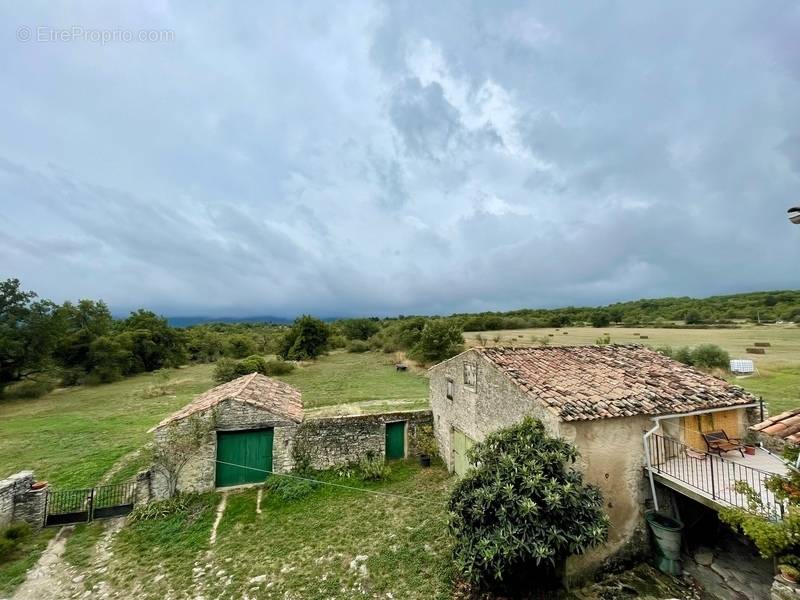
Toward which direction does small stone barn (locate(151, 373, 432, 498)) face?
toward the camera

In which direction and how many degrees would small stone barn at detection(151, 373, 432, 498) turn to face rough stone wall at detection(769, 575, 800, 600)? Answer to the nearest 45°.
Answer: approximately 45° to its left

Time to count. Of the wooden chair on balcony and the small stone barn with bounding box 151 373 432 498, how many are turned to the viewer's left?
0

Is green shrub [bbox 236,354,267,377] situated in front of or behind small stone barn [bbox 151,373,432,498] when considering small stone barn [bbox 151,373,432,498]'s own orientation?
behind

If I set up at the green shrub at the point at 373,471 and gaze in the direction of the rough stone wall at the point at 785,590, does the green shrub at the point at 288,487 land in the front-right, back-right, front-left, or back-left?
back-right

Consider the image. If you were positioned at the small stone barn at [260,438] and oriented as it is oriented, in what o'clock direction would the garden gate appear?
The garden gate is roughly at 3 o'clock from the small stone barn.

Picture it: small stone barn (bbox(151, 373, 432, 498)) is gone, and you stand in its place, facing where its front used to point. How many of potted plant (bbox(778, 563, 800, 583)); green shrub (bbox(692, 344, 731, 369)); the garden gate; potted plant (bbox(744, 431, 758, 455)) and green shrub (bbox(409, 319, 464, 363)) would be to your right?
1
